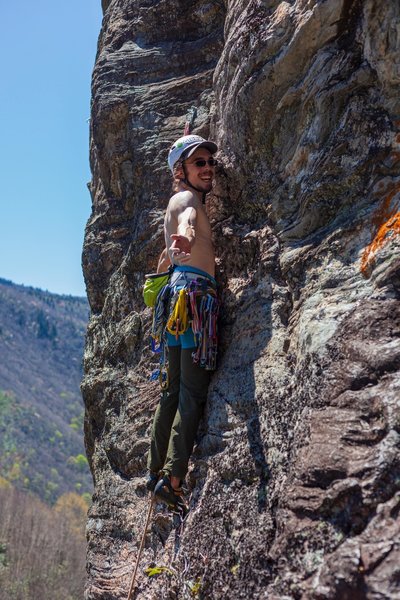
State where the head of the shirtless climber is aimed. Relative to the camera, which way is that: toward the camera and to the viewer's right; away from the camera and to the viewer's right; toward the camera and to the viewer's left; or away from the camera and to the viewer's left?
toward the camera and to the viewer's right

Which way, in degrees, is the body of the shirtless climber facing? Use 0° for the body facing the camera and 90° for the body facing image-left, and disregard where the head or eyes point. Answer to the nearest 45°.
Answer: approximately 270°
